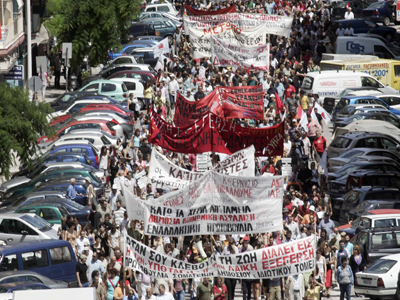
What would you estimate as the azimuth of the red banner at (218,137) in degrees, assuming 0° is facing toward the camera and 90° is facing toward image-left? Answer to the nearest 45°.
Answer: approximately 0°

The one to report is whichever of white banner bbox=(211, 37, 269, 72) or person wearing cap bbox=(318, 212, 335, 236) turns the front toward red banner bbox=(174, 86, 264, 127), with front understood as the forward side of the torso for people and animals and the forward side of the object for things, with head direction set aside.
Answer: the white banner

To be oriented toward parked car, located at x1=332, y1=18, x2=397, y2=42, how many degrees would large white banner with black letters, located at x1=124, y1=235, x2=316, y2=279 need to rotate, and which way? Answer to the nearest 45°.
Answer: approximately 180°

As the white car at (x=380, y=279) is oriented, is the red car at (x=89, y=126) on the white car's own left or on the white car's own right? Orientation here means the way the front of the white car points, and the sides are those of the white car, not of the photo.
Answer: on the white car's own left

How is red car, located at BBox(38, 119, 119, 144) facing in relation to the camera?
to the viewer's left

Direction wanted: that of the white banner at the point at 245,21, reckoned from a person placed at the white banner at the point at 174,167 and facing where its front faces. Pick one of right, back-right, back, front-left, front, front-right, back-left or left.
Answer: back

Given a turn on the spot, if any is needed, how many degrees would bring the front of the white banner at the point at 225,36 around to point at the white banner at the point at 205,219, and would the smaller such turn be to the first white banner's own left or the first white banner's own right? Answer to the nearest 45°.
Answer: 0° — it already faces it

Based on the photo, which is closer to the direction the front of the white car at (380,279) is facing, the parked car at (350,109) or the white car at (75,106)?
the parked car

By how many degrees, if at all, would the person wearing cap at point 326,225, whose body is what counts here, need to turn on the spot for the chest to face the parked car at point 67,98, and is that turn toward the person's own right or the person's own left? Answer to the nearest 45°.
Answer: approximately 135° to the person's own right

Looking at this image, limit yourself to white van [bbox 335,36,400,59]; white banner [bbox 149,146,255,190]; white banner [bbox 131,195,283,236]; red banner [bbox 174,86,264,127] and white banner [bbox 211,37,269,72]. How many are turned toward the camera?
4
